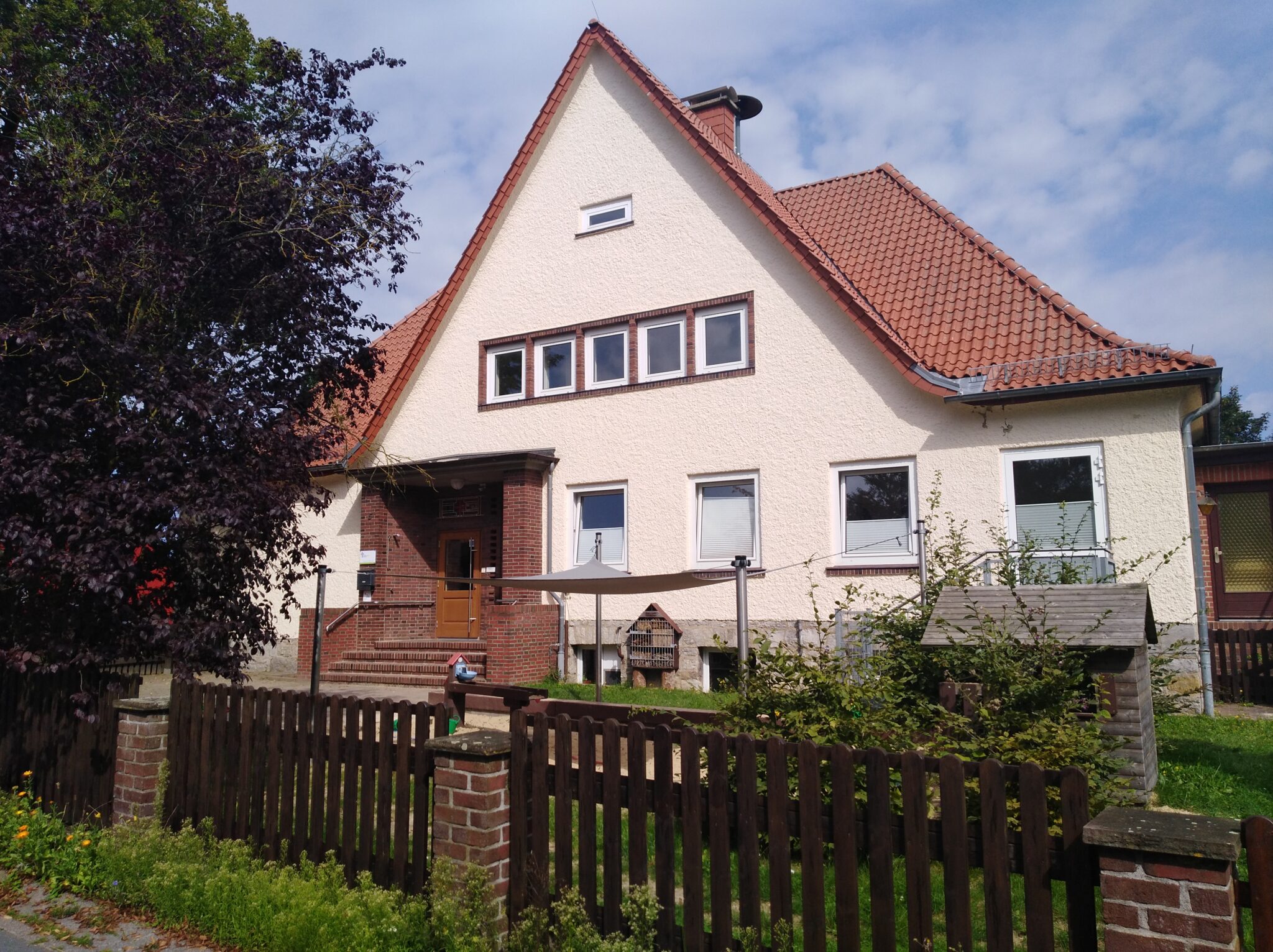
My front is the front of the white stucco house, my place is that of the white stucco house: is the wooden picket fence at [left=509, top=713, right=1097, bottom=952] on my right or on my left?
on my left

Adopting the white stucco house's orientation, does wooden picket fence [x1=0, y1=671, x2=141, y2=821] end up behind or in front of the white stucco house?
in front

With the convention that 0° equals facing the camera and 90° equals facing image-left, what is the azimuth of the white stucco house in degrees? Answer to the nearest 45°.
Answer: approximately 45°

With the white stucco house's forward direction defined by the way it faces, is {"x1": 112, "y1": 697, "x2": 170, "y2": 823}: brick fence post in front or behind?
in front

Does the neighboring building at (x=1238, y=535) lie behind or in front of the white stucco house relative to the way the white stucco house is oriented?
behind

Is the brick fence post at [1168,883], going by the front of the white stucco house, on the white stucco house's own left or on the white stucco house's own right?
on the white stucco house's own left

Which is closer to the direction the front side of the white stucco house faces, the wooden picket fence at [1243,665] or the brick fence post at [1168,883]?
the brick fence post
